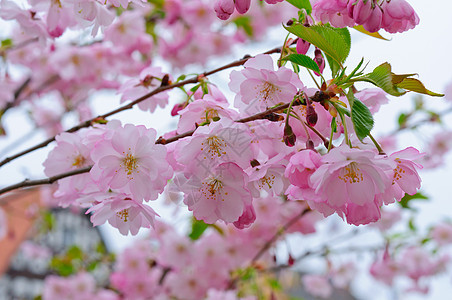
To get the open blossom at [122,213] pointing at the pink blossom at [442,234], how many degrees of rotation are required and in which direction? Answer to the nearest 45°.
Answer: approximately 135° to its left

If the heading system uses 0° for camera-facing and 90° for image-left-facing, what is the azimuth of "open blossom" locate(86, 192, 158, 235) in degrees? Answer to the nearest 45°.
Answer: approximately 0°

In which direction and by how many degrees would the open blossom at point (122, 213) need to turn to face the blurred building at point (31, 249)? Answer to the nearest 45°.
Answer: approximately 180°
